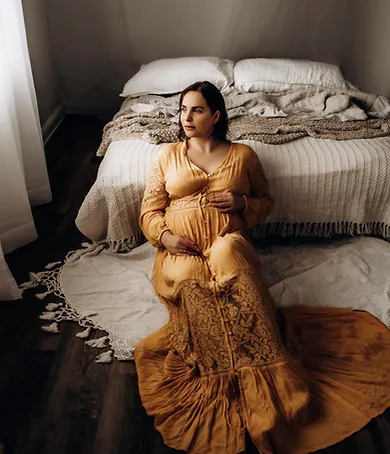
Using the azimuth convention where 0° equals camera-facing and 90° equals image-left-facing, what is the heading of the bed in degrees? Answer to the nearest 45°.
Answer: approximately 0°

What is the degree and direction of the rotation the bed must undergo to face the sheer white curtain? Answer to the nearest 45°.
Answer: approximately 90° to its right
